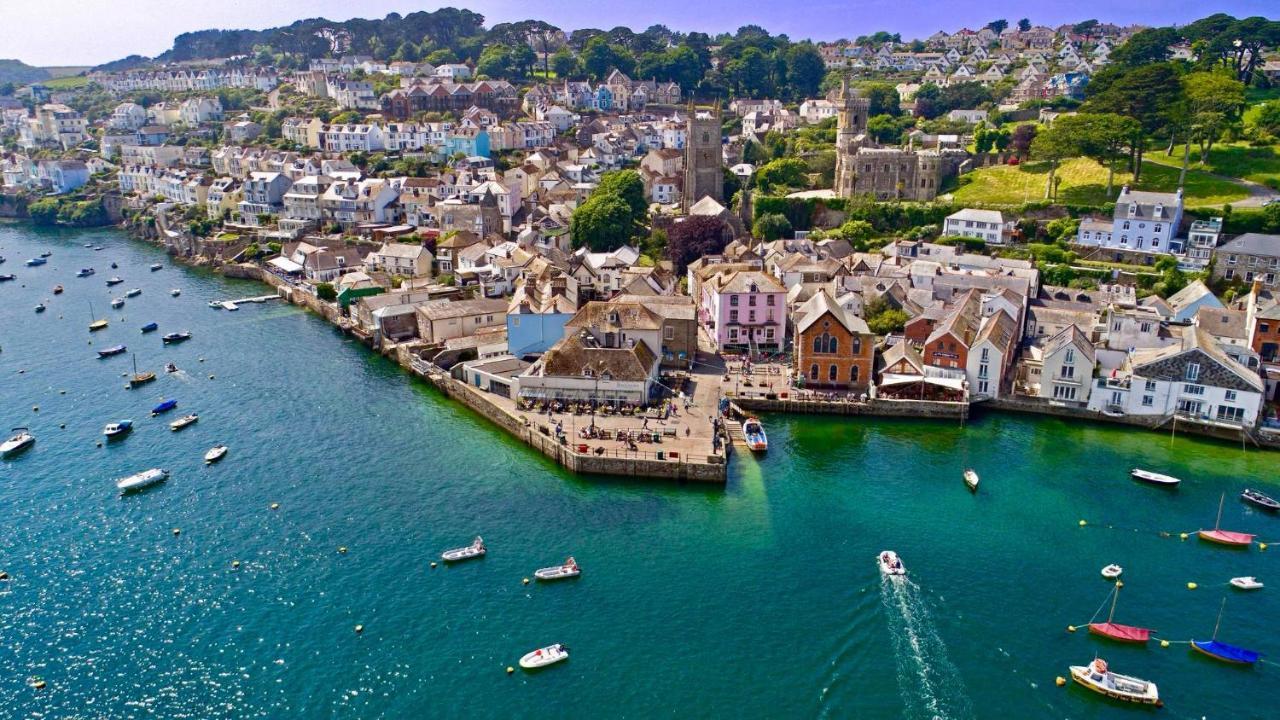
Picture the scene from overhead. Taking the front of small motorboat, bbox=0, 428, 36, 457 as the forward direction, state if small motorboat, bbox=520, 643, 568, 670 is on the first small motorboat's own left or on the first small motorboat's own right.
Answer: on the first small motorboat's own left

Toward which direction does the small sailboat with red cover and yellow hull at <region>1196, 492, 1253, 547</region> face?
to the viewer's left

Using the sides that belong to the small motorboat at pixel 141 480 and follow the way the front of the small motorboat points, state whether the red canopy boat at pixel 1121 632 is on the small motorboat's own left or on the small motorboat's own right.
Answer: on the small motorboat's own left

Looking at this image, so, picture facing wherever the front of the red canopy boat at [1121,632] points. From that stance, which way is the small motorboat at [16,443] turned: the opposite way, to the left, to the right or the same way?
to the left

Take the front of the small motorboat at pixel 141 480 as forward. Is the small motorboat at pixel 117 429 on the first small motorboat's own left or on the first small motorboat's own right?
on the first small motorboat's own right

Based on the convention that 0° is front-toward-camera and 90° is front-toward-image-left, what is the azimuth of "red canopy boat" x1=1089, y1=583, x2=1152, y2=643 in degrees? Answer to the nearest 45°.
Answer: approximately 90°

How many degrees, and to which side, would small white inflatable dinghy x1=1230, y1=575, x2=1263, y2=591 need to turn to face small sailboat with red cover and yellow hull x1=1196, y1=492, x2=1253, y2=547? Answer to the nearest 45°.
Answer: approximately 90° to its right

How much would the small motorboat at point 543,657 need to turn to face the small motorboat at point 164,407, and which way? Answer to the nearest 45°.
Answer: approximately 90° to its right
